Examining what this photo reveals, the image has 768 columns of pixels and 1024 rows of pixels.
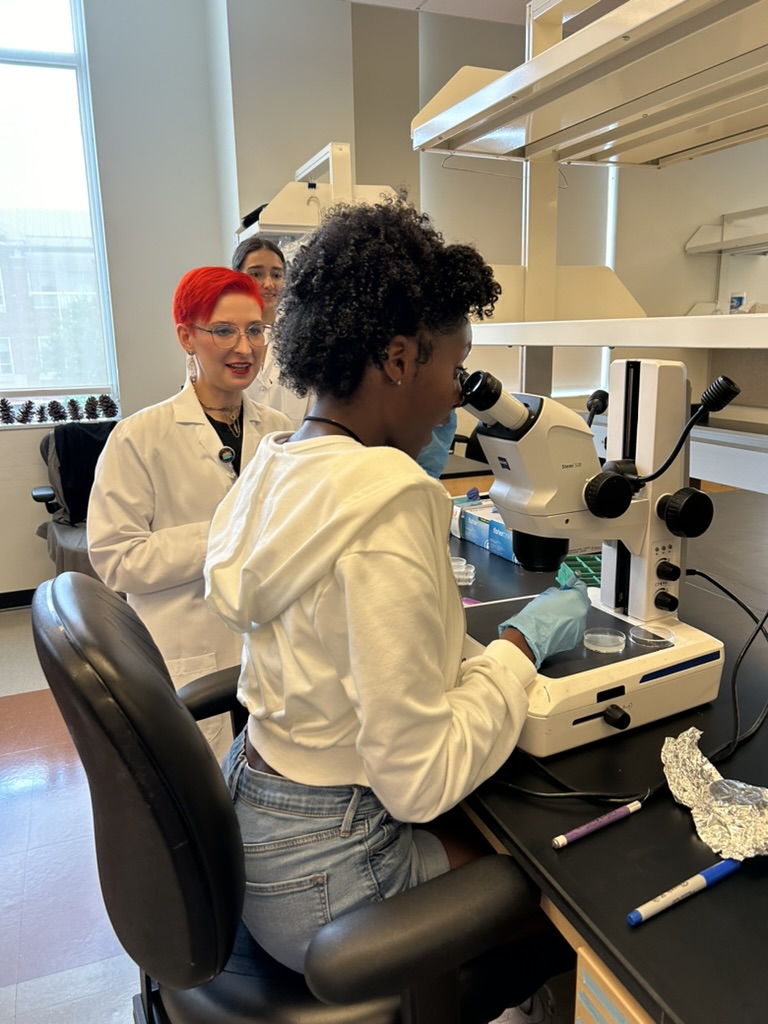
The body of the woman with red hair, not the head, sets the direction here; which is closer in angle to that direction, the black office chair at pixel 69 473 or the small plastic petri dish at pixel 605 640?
the small plastic petri dish

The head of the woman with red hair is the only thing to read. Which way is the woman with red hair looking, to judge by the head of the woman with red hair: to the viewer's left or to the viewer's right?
to the viewer's right

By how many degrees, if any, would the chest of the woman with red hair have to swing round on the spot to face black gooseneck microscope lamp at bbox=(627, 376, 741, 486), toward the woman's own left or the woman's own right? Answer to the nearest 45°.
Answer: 0° — they already face it

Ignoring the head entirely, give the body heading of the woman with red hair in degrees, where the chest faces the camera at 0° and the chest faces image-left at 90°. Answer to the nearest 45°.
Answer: approximately 315°

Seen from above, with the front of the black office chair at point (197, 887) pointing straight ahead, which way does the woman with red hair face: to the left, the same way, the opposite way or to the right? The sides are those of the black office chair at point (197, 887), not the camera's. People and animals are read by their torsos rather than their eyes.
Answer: to the right

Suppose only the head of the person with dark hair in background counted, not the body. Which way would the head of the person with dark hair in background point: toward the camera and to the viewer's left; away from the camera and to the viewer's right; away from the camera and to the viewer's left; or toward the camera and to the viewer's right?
toward the camera and to the viewer's right

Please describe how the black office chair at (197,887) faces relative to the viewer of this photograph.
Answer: facing away from the viewer and to the right of the viewer

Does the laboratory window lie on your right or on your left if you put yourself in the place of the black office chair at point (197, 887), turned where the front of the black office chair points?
on your left

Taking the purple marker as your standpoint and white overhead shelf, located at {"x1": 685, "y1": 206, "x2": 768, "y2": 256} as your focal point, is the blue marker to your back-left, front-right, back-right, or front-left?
back-right

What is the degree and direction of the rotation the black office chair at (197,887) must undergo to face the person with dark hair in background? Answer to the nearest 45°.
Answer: approximately 45° to its left
